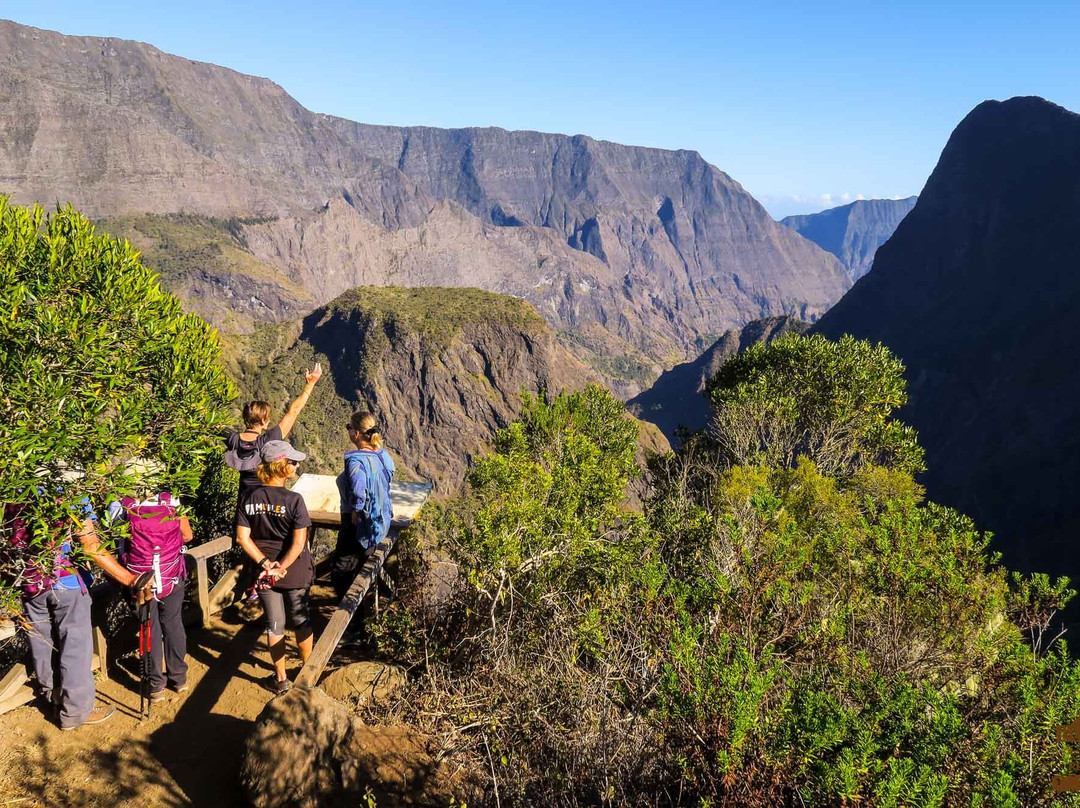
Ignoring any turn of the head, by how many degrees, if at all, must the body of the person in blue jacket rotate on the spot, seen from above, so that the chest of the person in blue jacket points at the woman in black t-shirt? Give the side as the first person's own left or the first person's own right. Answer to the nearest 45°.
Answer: approximately 90° to the first person's own left

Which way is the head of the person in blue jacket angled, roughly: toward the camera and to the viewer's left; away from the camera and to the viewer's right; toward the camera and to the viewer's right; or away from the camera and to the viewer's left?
away from the camera and to the viewer's left

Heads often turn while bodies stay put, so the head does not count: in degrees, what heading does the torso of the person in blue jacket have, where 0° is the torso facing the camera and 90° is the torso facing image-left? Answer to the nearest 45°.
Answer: approximately 135°

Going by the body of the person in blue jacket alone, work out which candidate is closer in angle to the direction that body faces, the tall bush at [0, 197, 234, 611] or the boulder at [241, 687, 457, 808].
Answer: the tall bush

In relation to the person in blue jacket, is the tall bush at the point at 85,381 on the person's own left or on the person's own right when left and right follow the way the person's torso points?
on the person's own left

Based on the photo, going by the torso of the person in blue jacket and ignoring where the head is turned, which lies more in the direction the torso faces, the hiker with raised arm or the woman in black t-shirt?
the hiker with raised arm

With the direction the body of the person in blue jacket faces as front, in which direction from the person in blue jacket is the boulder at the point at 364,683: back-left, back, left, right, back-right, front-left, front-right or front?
back-left

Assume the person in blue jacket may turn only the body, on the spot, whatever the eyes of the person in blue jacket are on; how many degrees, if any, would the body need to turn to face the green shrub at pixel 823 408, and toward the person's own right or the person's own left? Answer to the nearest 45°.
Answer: approximately 90° to the person's own right

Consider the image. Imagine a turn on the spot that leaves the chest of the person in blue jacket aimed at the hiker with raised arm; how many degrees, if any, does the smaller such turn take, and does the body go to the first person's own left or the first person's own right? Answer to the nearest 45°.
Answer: approximately 45° to the first person's own left

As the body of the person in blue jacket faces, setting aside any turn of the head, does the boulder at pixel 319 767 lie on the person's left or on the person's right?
on the person's left

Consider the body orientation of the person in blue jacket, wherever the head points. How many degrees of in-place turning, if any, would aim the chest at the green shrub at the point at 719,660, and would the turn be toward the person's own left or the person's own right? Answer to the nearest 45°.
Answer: approximately 180°
